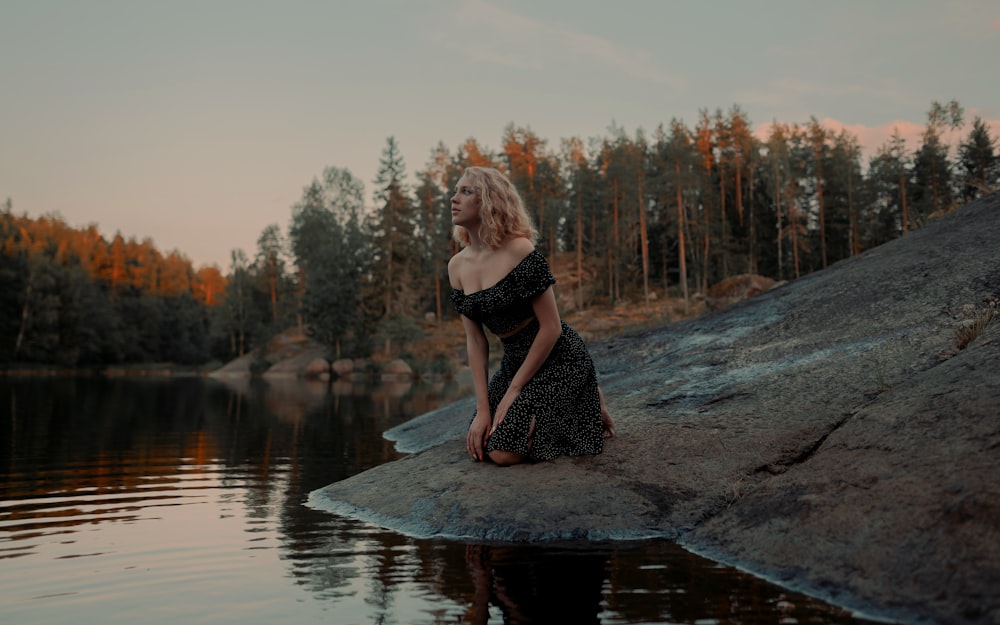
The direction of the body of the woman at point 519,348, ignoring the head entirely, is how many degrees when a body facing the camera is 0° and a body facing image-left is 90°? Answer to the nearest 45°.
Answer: approximately 45°
